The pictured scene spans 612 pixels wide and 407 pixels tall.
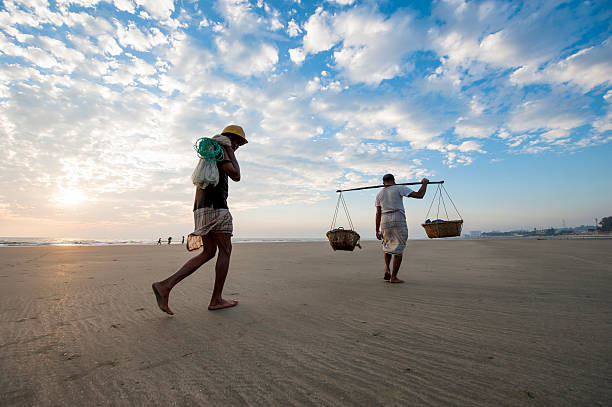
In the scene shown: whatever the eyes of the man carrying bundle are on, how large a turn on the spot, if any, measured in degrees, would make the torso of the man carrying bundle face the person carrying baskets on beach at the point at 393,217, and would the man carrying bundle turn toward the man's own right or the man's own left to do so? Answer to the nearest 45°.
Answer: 0° — they already face them

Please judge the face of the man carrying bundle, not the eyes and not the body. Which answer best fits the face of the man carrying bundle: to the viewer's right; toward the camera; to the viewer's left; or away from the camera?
to the viewer's right

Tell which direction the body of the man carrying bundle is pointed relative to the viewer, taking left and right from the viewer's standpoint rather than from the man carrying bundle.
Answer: facing to the right of the viewer

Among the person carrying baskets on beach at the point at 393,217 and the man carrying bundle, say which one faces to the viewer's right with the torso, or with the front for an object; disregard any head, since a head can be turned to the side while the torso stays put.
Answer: the man carrying bundle
